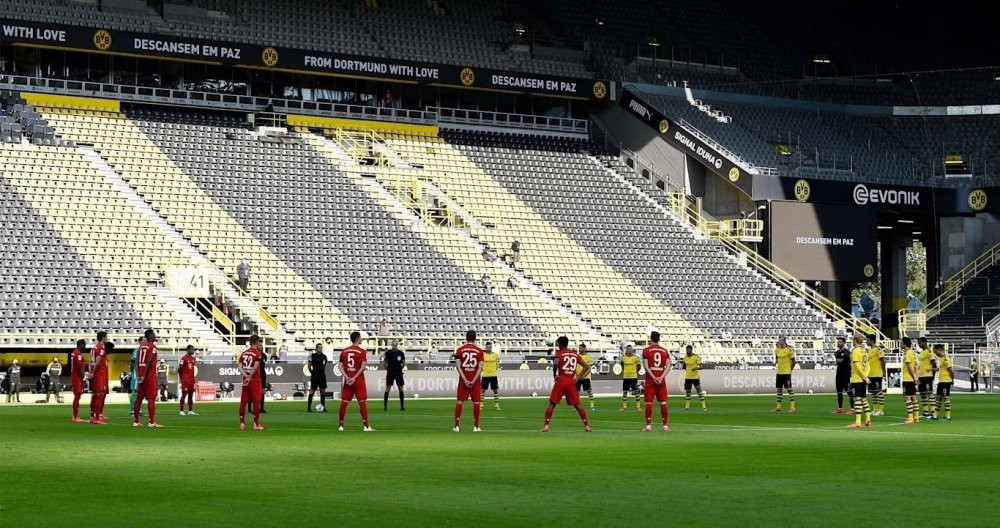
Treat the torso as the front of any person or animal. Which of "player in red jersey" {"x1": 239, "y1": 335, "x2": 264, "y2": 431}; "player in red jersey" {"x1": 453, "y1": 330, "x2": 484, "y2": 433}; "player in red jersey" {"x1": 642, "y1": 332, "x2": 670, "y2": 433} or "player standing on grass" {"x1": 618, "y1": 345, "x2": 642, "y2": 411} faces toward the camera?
the player standing on grass

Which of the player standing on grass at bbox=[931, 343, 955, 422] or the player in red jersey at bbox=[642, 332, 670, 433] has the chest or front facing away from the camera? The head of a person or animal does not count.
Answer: the player in red jersey

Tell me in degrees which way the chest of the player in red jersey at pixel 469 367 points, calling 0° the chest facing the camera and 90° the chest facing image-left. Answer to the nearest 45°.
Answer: approximately 180°

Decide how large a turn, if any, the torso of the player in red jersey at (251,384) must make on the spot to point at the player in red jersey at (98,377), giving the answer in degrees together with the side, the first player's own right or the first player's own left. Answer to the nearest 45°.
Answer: approximately 90° to the first player's own left

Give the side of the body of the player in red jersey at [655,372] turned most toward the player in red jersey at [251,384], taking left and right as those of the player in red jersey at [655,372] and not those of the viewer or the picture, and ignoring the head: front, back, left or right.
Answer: left

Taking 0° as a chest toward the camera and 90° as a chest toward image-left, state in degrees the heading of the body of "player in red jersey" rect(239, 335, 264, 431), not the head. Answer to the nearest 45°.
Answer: approximately 225°

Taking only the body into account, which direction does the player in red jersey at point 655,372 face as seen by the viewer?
away from the camera

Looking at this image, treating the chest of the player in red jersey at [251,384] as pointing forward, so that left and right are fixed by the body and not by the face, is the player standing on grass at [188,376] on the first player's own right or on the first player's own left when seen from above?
on the first player's own left
